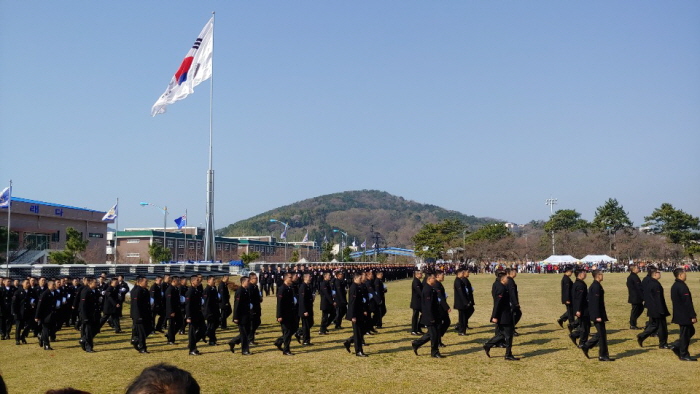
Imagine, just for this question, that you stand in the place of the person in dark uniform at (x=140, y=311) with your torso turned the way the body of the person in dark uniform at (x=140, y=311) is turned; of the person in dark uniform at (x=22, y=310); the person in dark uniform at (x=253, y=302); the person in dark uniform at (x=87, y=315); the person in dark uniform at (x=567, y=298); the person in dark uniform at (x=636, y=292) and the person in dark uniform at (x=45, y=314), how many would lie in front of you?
3

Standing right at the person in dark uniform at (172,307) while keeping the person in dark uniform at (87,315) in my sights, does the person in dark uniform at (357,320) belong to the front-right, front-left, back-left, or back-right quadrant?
back-left

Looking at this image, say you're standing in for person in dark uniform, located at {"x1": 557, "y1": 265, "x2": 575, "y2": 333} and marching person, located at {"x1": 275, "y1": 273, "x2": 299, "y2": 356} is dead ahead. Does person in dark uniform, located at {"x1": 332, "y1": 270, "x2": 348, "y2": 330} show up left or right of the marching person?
right
